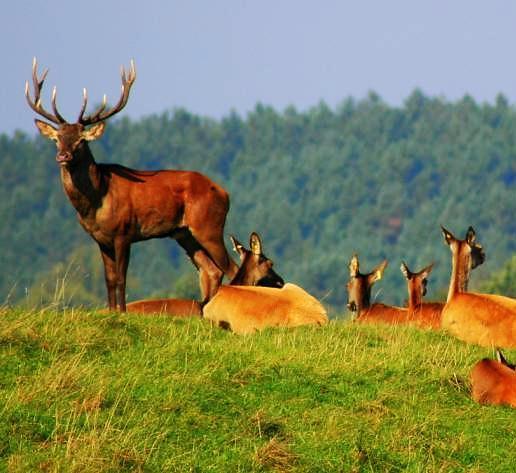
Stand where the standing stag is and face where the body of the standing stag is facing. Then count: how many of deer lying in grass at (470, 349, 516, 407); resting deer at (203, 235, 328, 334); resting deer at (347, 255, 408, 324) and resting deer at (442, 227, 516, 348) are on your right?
0

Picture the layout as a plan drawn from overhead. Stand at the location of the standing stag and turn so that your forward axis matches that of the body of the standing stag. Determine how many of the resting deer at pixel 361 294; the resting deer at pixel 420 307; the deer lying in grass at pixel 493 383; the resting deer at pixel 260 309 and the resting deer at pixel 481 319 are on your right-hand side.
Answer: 0

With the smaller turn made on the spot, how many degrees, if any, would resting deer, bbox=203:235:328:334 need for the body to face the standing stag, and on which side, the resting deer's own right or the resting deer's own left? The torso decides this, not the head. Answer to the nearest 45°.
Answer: approximately 45° to the resting deer's own right

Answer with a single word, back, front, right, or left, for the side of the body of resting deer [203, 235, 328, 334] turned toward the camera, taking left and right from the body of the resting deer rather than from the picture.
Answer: left

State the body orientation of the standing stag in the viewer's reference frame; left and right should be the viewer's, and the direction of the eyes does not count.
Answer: facing the viewer and to the left of the viewer

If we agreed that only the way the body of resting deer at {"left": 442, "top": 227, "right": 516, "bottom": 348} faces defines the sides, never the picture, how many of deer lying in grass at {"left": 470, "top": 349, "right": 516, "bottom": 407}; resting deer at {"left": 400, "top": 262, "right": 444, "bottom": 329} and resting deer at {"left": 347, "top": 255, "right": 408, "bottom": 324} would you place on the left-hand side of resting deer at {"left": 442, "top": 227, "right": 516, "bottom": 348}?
1

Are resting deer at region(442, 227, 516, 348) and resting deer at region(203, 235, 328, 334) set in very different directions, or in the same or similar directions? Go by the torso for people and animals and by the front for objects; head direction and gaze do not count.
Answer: same or similar directions

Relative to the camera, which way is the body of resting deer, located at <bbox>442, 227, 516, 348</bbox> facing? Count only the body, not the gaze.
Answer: to the viewer's left
